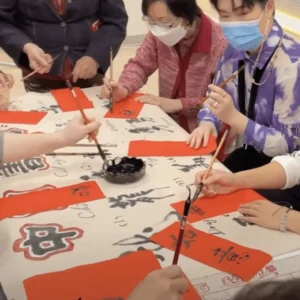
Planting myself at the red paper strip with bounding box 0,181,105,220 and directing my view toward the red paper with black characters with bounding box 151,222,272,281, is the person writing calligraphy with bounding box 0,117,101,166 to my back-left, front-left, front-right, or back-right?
back-left

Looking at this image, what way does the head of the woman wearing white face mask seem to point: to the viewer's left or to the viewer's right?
to the viewer's left

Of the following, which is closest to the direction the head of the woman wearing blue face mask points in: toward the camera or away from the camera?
toward the camera

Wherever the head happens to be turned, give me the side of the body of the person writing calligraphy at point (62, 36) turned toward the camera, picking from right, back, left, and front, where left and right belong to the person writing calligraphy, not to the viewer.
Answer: front

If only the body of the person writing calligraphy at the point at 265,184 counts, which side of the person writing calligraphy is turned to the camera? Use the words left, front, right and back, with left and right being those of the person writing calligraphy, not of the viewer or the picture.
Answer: left

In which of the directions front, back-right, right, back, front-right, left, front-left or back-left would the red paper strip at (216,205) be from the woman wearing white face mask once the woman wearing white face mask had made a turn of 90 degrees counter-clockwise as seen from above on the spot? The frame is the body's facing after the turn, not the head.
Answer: front-right

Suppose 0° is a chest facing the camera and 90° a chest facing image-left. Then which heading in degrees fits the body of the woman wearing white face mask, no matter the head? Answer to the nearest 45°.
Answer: approximately 45°

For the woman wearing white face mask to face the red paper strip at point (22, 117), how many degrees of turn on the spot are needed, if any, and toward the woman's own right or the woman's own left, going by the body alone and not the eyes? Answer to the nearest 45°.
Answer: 0° — they already face it

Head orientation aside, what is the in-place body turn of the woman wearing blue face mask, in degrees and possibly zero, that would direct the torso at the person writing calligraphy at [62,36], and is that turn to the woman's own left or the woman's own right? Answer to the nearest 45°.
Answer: approximately 90° to the woman's own right

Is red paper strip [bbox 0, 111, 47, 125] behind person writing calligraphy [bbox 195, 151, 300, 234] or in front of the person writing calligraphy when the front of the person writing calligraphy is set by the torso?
in front
